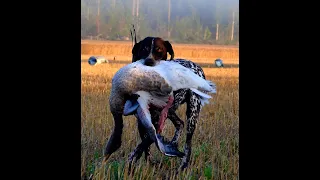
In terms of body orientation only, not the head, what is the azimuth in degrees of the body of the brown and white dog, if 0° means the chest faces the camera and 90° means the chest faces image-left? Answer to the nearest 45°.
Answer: approximately 45°
